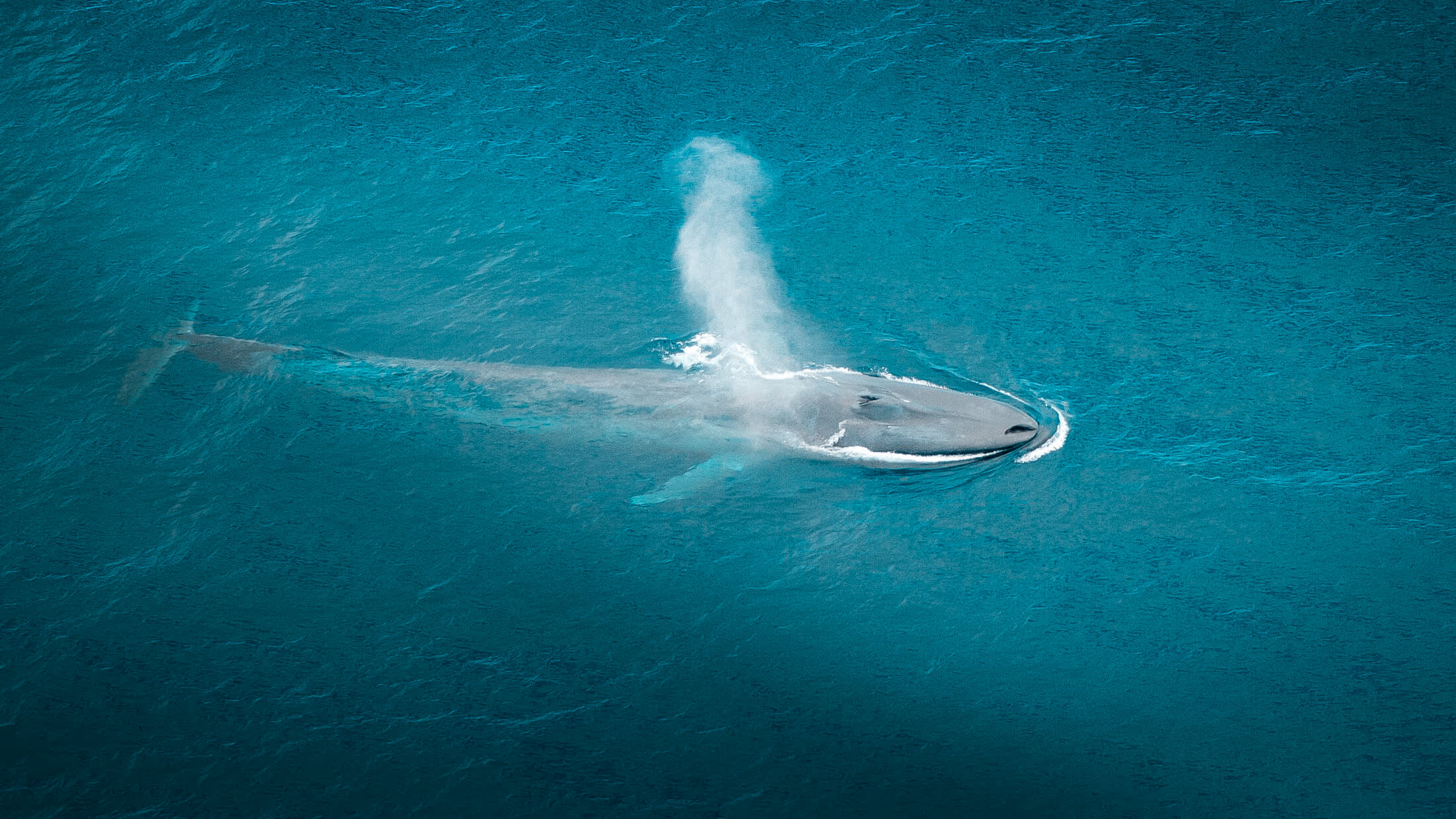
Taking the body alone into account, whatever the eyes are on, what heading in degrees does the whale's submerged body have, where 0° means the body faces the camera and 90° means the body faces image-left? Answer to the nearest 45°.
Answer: approximately 270°
